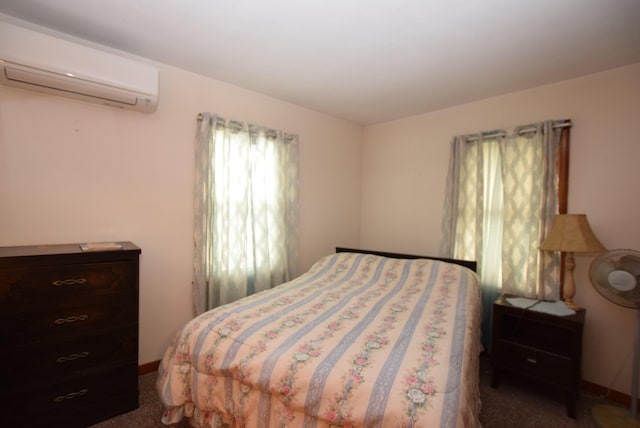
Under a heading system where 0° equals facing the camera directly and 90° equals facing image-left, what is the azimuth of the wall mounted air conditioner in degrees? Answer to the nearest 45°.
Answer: approximately 315°

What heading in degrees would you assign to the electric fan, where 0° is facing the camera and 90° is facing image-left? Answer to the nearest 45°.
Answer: approximately 45°

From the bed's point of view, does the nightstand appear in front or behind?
behind

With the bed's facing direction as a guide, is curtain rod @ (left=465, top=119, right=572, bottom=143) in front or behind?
behind

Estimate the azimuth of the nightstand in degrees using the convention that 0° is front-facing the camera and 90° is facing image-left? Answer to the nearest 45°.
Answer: approximately 45°
